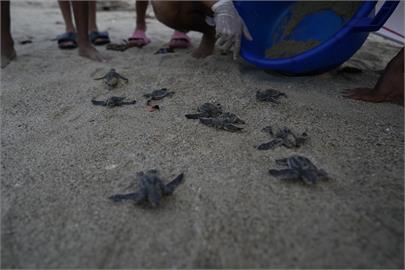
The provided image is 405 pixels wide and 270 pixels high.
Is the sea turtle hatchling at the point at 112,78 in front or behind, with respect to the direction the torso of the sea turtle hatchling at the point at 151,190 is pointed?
behind

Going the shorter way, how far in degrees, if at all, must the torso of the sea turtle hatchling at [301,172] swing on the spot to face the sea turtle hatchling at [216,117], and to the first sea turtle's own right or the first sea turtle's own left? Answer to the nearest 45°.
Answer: approximately 180°

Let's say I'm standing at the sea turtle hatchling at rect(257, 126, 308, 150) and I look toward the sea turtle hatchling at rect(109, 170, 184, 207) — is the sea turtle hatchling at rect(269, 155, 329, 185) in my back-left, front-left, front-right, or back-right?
front-left

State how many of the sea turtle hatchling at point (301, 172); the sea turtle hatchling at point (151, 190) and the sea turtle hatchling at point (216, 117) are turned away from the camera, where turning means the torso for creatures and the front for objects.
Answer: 0

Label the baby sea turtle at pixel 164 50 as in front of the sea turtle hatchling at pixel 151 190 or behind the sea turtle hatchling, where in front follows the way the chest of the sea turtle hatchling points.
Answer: behind

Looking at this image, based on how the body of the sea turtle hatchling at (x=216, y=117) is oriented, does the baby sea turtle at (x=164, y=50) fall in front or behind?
behind

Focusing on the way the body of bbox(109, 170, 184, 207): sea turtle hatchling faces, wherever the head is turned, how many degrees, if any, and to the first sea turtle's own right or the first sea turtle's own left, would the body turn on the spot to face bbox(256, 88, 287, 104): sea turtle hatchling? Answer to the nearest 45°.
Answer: approximately 135° to the first sea turtle's own left

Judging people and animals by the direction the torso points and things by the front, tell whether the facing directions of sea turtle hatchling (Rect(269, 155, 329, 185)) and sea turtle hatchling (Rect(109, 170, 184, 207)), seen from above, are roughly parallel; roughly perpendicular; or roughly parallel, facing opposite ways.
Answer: roughly parallel

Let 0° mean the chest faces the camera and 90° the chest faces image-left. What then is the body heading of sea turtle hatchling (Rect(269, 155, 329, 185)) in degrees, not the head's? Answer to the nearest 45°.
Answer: approximately 315°

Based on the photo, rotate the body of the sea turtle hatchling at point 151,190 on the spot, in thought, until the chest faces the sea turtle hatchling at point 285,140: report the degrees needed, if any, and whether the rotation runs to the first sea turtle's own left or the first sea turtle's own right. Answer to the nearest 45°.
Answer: approximately 135° to the first sea turtle's own left

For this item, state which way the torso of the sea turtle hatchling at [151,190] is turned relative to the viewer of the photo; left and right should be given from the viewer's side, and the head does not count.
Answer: facing the viewer
